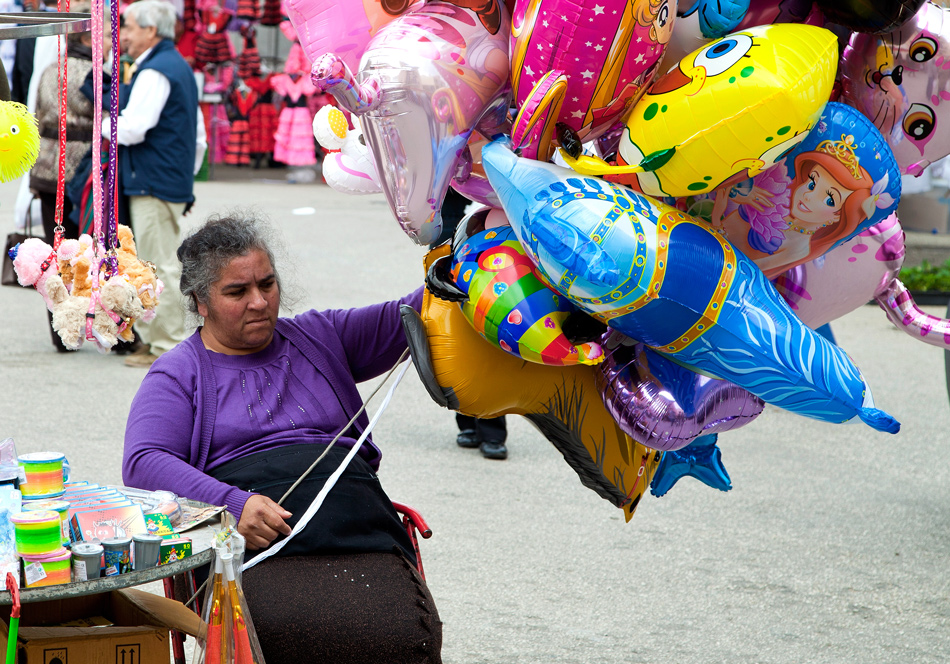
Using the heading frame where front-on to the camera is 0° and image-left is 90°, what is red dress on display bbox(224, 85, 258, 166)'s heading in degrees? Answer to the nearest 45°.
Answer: approximately 0°

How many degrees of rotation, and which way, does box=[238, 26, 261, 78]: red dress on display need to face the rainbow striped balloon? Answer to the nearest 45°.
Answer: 0° — it already faces it

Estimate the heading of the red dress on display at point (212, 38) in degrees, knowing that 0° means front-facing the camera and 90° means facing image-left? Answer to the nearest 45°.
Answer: approximately 0°

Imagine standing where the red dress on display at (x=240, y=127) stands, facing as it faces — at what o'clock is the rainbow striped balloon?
The rainbow striped balloon is roughly at 12 o'clock from the red dress on display.

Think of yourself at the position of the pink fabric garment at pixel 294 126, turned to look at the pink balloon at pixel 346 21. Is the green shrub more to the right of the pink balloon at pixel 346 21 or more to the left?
left

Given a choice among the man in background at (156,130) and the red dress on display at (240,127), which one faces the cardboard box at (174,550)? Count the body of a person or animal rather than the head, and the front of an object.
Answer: the red dress on display

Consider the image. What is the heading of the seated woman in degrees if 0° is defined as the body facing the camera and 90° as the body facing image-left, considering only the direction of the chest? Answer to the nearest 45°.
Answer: approximately 315°

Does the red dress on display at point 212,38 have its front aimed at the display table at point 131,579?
yes
